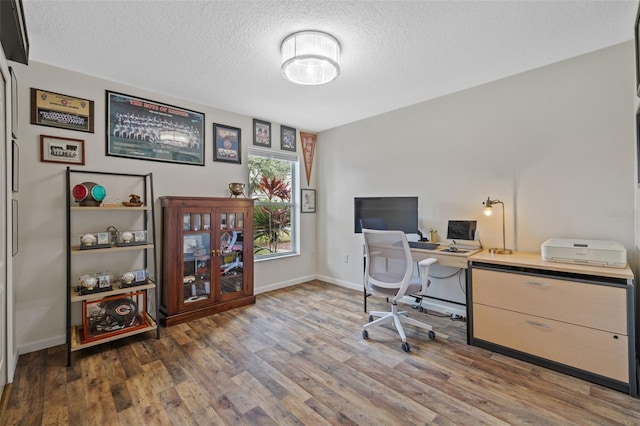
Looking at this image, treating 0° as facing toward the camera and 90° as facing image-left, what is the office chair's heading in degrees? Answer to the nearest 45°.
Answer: approximately 225°

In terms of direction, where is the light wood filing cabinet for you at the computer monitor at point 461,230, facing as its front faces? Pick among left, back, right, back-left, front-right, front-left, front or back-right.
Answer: front-left

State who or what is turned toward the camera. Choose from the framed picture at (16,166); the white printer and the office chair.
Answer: the white printer

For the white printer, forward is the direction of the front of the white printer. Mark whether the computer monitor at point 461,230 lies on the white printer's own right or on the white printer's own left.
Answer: on the white printer's own right

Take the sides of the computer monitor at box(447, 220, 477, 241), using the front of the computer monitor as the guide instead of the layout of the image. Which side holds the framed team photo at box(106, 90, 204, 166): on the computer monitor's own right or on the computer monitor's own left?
on the computer monitor's own right

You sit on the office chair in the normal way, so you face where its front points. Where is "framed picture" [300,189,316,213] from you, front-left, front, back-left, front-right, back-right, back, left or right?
left

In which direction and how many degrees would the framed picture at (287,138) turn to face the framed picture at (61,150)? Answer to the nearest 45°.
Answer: approximately 90° to its right

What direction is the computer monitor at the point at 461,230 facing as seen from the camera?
toward the camera

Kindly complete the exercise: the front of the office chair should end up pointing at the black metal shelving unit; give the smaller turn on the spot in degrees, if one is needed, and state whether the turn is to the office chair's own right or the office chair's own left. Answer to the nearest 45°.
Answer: approximately 135° to the office chair's own left

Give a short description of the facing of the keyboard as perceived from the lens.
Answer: facing the viewer and to the left of the viewer

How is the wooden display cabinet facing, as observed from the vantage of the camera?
facing the viewer and to the right of the viewer

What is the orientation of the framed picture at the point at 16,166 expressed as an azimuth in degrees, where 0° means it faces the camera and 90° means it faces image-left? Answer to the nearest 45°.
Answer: approximately 270°

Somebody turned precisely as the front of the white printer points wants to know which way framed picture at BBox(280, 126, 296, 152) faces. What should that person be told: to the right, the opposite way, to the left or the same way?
to the left

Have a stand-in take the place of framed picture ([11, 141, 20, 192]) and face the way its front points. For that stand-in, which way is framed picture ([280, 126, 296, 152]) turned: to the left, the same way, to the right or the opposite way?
to the right

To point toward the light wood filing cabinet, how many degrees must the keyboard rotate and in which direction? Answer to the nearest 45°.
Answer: approximately 90° to its left
